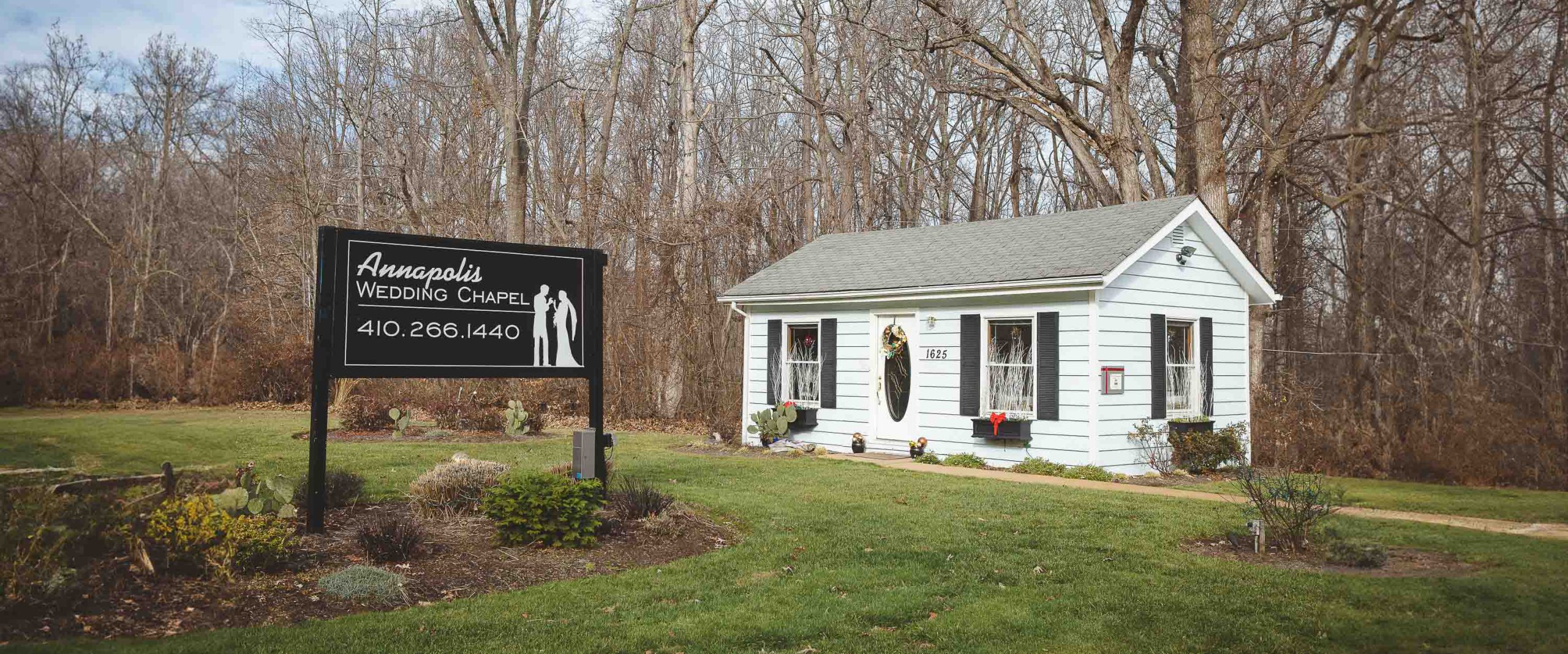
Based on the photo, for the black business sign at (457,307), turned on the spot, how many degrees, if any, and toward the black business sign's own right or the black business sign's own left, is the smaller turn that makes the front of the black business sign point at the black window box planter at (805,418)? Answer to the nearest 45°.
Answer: approximately 90° to the black business sign's own left

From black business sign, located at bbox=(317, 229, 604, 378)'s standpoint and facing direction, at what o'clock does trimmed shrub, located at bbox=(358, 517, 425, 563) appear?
The trimmed shrub is roughly at 2 o'clock from the black business sign.

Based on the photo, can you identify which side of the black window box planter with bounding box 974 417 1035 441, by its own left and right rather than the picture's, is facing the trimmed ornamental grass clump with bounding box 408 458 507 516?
front

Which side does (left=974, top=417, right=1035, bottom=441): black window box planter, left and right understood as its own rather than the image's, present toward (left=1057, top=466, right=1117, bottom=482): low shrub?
left

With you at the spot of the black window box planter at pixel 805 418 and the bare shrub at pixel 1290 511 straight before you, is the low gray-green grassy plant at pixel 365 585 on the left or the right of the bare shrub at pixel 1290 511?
right

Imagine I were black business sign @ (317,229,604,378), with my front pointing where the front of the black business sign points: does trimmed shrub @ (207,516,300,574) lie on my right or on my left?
on my right

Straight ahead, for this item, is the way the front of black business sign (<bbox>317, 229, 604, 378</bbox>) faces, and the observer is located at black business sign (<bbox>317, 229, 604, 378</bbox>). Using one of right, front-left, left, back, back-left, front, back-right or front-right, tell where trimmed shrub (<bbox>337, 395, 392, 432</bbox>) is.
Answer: back-left

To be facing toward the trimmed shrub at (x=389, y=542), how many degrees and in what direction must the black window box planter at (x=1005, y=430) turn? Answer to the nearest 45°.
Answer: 0° — it already faces it

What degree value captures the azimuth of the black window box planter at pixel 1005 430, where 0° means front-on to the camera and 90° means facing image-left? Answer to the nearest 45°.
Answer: approximately 45°

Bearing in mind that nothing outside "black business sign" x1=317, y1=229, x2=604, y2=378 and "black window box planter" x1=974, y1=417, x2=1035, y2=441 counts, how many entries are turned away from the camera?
0

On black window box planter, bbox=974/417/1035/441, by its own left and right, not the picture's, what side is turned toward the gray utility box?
front

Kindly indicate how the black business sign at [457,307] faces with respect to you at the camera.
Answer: facing the viewer and to the right of the viewer

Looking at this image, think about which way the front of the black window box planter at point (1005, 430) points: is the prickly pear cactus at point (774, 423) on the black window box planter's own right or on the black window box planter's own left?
on the black window box planter's own right
